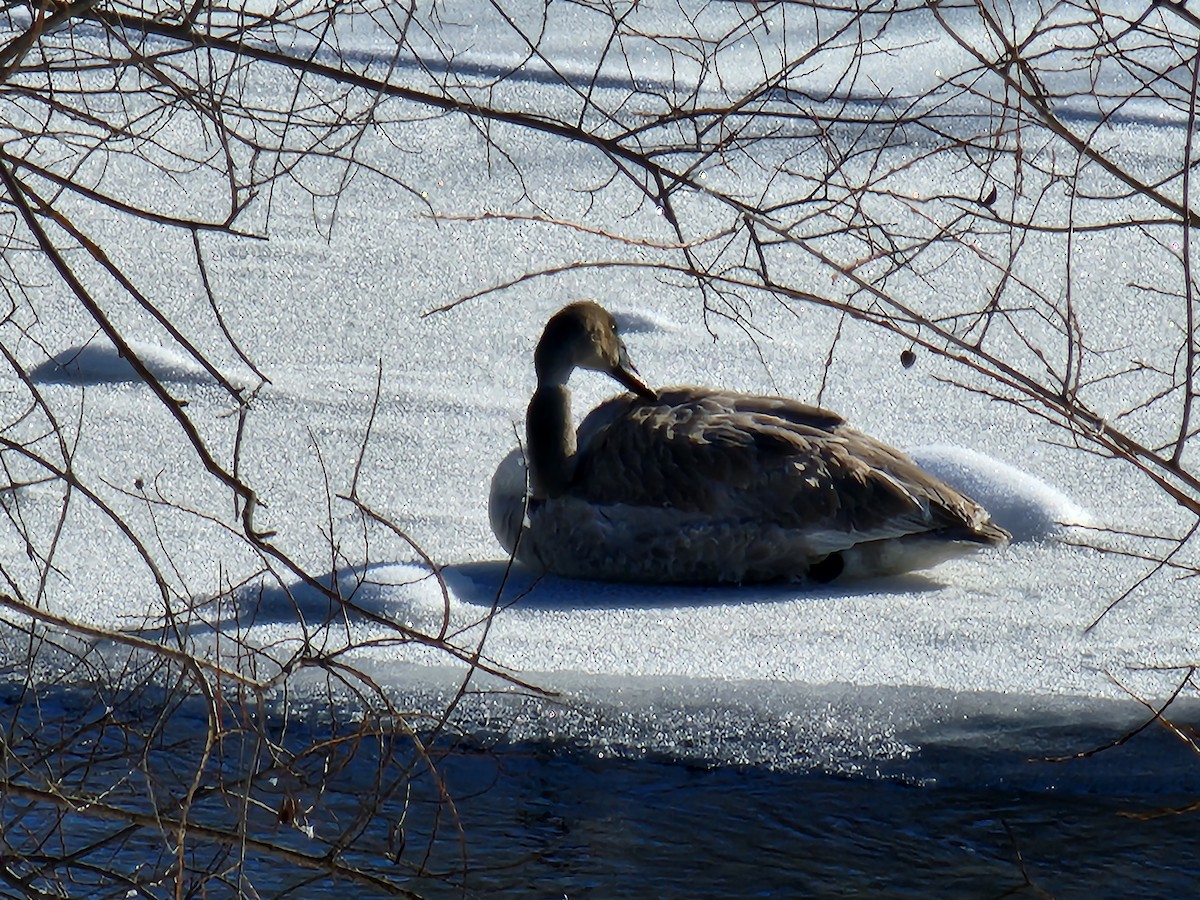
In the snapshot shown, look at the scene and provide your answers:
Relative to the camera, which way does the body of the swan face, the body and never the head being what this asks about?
to the viewer's left

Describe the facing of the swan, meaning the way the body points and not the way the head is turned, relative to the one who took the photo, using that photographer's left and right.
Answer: facing to the left of the viewer
